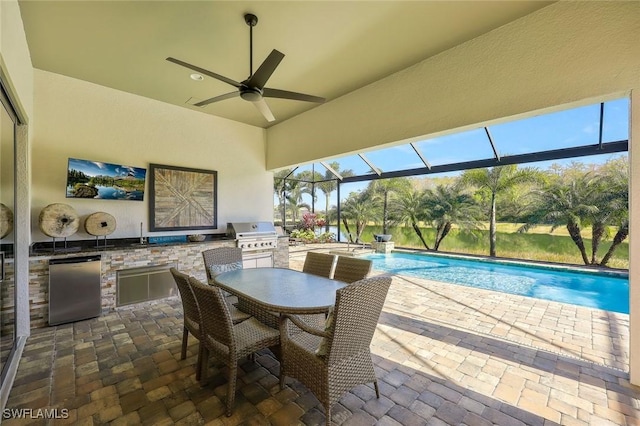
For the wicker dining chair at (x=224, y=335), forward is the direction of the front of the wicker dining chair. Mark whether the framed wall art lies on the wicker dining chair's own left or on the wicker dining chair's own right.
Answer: on the wicker dining chair's own left

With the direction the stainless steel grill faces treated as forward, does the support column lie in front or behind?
in front

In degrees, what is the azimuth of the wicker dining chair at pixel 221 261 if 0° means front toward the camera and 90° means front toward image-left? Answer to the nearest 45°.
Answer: approximately 315°

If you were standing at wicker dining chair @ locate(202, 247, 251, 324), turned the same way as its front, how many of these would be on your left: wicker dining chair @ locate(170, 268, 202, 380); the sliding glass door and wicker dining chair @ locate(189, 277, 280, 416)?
0

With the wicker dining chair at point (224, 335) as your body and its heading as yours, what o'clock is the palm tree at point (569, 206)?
The palm tree is roughly at 1 o'clock from the wicker dining chair.

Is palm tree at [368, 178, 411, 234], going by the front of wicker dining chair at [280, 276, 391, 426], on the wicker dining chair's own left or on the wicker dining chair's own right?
on the wicker dining chair's own right

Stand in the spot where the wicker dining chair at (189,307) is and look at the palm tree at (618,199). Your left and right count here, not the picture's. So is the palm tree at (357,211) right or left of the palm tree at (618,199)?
left

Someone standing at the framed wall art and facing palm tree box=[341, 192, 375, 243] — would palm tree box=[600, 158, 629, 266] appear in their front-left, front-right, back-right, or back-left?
front-right

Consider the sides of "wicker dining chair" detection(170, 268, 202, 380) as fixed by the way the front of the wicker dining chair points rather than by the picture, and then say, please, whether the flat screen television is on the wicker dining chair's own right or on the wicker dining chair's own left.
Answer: on the wicker dining chair's own left

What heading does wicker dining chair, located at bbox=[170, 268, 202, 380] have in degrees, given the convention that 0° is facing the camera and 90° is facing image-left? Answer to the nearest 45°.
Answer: approximately 225°

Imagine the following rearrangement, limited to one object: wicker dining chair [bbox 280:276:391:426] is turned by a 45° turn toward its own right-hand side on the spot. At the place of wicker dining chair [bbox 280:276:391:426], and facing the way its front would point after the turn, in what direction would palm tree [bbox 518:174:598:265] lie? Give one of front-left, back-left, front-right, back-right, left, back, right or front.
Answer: front-right

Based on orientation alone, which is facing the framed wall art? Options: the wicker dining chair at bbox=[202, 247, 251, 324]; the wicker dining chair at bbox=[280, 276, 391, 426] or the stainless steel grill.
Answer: the wicker dining chair at bbox=[280, 276, 391, 426]

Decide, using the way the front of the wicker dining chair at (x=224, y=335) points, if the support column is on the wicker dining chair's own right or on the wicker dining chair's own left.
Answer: on the wicker dining chair's own right

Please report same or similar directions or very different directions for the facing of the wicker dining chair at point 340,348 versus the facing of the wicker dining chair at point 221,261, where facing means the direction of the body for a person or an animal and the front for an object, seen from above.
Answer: very different directions

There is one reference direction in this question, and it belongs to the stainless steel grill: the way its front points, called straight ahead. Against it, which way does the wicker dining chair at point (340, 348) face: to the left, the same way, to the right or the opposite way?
the opposite way
